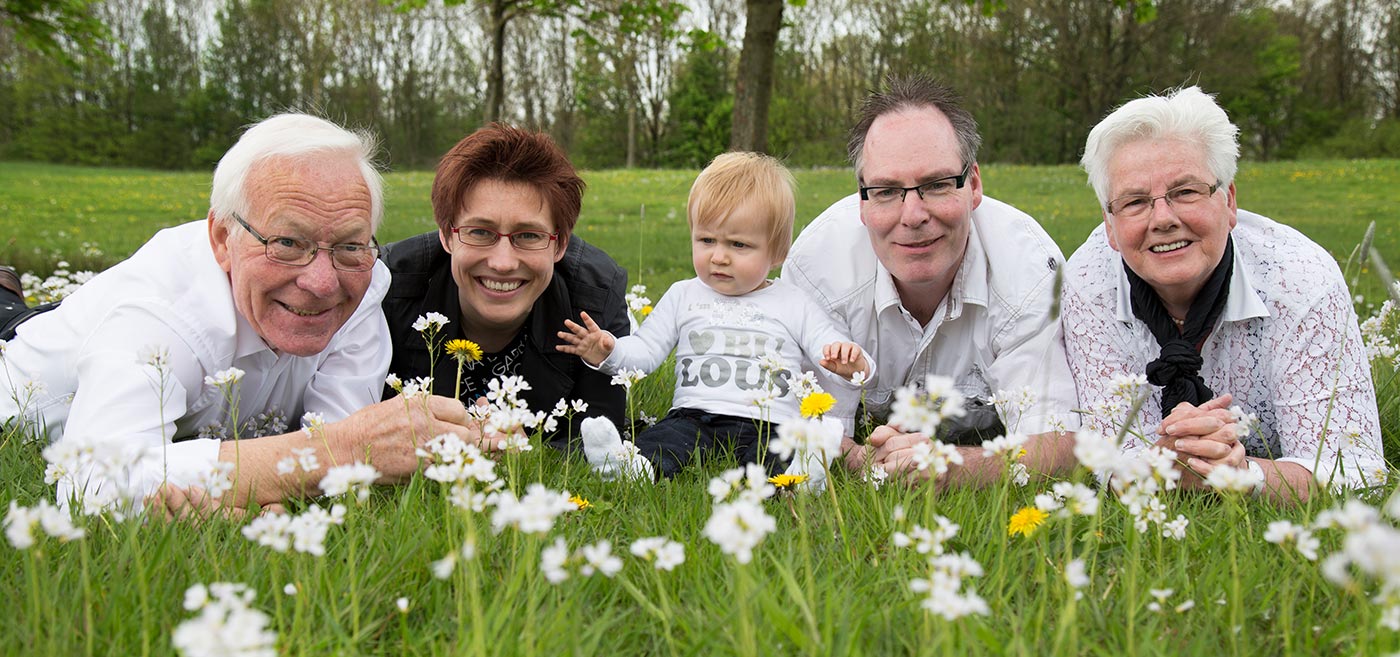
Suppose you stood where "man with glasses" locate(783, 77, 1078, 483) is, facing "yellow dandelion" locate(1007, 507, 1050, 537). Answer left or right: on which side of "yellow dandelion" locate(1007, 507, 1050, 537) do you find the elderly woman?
left

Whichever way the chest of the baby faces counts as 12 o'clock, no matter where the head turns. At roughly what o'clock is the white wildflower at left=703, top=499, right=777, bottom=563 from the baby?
The white wildflower is roughly at 12 o'clock from the baby.

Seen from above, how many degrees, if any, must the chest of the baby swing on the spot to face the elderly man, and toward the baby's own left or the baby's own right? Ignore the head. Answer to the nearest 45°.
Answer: approximately 45° to the baby's own right

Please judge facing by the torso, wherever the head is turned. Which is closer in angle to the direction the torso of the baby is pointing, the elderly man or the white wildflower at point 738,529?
the white wildflower

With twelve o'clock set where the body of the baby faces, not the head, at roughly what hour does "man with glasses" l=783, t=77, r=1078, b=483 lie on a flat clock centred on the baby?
The man with glasses is roughly at 9 o'clock from the baby.

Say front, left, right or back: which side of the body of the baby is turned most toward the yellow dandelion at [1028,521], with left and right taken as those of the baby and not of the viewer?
front

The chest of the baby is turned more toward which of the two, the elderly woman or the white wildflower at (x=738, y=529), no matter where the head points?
the white wildflower

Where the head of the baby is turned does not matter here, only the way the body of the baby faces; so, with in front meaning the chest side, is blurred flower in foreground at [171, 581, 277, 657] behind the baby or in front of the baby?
in front
